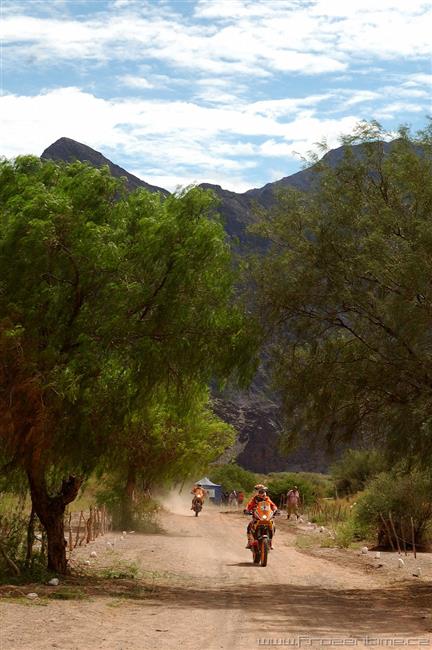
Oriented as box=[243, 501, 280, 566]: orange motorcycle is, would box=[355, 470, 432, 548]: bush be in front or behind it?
behind

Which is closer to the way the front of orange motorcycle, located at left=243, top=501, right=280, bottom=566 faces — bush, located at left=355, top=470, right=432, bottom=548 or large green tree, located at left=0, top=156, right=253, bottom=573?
the large green tree

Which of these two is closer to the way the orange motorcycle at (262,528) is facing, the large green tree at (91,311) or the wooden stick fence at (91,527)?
the large green tree

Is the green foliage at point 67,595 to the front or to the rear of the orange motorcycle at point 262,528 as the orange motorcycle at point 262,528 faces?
to the front

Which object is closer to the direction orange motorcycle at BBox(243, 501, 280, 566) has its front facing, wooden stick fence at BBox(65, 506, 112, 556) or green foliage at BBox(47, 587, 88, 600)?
the green foliage

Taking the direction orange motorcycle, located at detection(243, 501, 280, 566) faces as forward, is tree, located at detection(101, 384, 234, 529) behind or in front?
behind

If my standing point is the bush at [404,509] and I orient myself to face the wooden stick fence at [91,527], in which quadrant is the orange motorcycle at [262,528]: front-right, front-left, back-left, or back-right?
front-left

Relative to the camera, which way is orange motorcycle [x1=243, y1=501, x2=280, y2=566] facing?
toward the camera

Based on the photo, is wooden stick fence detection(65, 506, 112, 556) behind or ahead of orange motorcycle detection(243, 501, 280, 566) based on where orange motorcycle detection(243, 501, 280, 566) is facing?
behind
